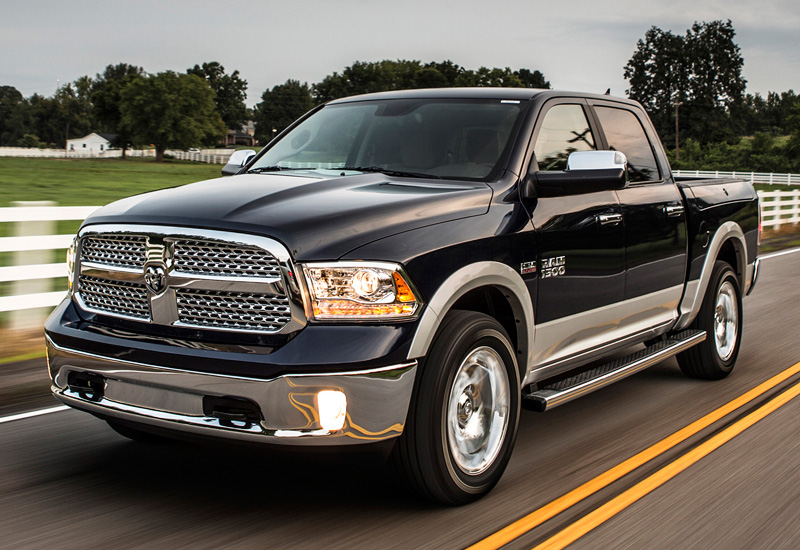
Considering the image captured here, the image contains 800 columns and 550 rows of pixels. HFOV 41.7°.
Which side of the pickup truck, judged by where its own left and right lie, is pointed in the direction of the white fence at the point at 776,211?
back

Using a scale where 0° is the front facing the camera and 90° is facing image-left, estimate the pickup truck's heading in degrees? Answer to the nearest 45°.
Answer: approximately 45°

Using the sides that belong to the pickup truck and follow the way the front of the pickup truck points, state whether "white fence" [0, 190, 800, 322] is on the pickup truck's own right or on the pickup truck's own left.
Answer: on the pickup truck's own right
